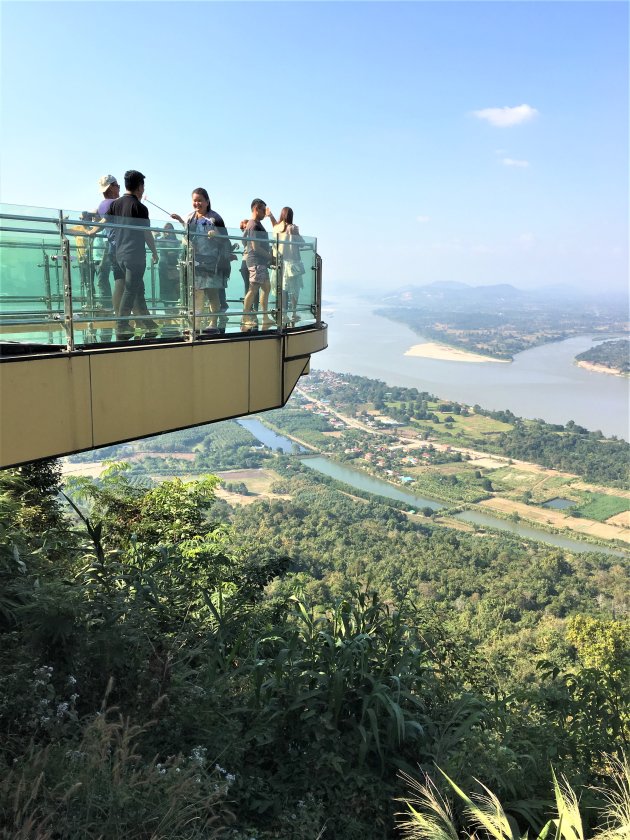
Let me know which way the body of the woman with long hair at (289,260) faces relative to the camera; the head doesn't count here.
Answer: away from the camera

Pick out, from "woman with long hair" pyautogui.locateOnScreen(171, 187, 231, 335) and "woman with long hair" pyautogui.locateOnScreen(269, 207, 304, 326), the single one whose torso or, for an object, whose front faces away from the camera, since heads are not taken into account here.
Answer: "woman with long hair" pyautogui.locateOnScreen(269, 207, 304, 326)

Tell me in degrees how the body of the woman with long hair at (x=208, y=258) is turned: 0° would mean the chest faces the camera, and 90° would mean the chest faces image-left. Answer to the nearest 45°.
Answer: approximately 45°

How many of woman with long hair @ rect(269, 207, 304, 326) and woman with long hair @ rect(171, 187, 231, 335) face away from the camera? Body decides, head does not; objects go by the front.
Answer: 1

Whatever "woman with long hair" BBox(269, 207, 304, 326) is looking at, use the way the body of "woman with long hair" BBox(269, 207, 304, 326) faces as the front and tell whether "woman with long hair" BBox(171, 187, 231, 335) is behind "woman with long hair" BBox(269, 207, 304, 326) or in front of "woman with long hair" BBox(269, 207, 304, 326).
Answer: behind

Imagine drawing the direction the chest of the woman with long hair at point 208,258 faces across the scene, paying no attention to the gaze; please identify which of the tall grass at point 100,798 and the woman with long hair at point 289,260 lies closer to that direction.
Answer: the tall grass

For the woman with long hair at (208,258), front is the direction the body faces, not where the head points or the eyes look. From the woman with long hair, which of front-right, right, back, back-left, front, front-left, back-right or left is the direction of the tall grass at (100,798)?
front-left

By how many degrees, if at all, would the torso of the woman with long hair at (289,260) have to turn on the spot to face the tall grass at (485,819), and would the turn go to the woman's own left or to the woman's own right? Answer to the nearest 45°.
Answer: approximately 180°

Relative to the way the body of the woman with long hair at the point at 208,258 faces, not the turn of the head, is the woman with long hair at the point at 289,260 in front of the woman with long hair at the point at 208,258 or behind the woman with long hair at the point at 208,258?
behind
